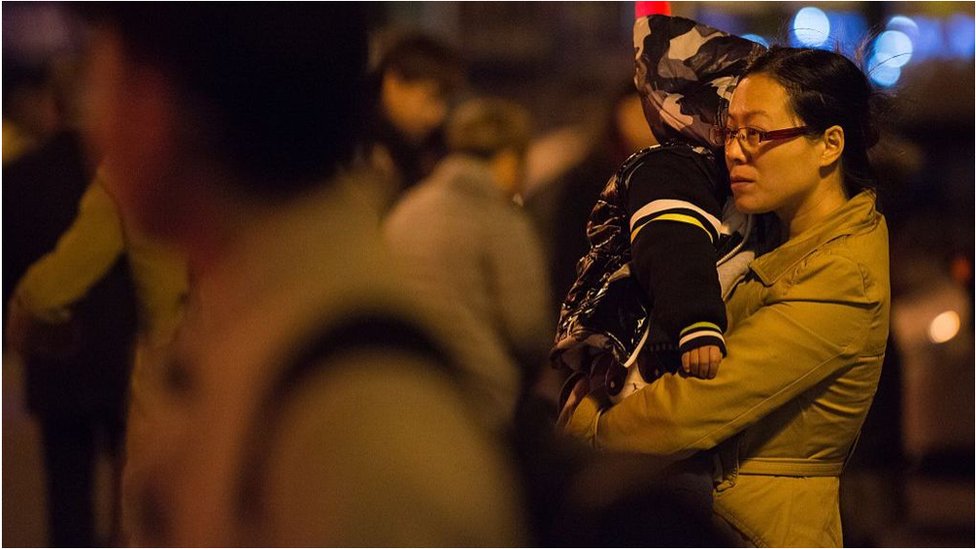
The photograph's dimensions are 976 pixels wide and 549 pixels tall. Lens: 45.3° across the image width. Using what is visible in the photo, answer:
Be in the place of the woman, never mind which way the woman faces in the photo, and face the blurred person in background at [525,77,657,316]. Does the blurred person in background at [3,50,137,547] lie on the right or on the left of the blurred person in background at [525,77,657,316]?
left

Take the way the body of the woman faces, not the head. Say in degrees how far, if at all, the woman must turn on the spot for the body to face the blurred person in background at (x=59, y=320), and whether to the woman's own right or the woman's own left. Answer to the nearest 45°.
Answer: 0° — they already face them

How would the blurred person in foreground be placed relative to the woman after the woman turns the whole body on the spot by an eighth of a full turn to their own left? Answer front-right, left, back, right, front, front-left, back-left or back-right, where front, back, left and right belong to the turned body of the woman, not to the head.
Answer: front

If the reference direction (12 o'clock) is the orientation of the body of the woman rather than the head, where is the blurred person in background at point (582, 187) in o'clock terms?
The blurred person in background is roughly at 2 o'clock from the woman.

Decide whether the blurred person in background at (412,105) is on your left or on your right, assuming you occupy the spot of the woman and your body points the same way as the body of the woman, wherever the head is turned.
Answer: on your right

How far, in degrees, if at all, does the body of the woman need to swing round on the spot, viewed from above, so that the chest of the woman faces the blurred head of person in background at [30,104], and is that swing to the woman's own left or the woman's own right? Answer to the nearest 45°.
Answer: approximately 45° to the woman's own right

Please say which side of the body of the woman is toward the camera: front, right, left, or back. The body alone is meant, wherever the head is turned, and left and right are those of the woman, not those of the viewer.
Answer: left

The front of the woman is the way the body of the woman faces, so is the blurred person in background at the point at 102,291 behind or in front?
in front

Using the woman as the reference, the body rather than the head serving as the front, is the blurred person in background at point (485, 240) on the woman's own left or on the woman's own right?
on the woman's own right
